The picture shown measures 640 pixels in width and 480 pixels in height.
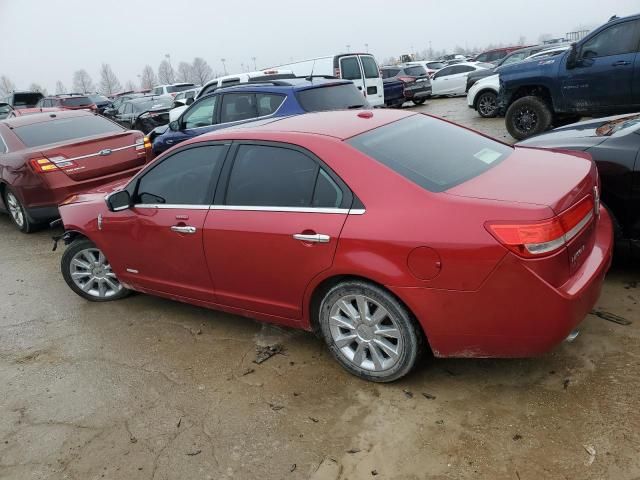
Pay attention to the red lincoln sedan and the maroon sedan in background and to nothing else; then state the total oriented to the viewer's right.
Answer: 0

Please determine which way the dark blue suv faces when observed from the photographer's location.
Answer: facing away from the viewer and to the left of the viewer

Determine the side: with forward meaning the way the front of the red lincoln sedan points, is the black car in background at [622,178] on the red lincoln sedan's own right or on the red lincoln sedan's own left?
on the red lincoln sedan's own right

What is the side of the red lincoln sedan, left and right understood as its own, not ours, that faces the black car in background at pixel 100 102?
front

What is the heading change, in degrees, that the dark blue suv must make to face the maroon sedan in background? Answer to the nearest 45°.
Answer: approximately 45° to its left

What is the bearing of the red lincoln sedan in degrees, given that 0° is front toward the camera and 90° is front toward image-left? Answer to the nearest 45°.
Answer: approximately 135°

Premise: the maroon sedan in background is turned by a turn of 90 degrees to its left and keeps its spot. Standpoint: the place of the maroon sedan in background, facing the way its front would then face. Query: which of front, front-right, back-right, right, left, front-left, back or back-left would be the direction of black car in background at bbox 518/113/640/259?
left

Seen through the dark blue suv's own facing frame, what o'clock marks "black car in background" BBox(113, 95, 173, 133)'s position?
The black car in background is roughly at 1 o'clock from the dark blue suv.

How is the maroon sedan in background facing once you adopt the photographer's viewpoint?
facing away from the viewer and to the left of the viewer

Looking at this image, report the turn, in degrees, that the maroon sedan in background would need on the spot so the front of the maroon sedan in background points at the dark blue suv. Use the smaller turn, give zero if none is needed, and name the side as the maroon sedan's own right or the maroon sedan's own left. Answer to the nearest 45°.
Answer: approximately 135° to the maroon sedan's own right

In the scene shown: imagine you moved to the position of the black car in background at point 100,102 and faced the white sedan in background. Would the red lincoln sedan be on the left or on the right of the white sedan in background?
right

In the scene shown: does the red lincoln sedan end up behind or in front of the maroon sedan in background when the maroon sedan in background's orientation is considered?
behind

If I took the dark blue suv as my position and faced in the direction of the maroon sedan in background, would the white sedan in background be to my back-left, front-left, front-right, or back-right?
back-right

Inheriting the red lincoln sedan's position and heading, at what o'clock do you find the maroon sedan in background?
The maroon sedan in background is roughly at 12 o'clock from the red lincoln sedan.
